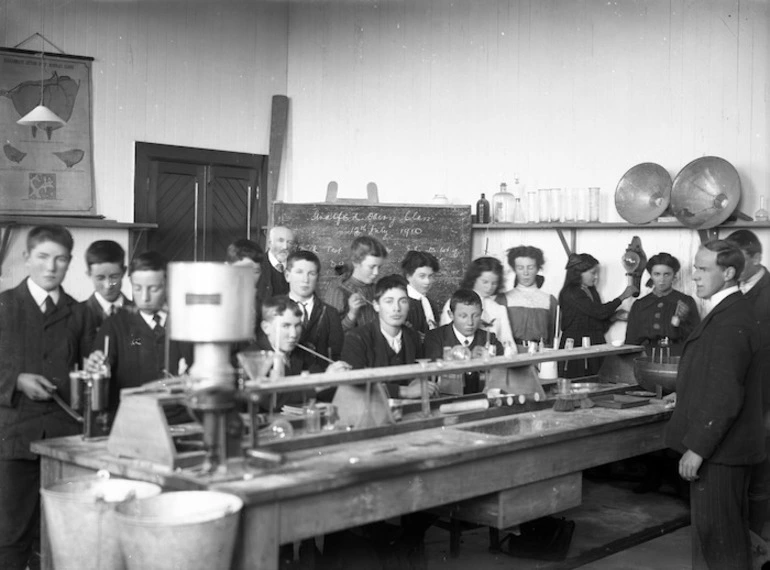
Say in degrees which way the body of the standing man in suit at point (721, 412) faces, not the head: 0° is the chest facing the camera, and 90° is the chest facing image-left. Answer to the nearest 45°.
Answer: approximately 90°

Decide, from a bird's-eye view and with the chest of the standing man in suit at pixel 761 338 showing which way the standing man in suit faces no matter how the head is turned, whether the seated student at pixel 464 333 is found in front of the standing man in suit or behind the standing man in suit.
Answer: in front

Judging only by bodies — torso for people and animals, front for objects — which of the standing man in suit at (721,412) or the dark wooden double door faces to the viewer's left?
the standing man in suit

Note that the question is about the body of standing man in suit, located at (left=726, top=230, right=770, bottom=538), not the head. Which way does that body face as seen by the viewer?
to the viewer's left

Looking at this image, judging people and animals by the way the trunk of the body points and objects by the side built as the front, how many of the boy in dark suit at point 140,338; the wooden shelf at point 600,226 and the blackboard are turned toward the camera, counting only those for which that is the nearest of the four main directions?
3

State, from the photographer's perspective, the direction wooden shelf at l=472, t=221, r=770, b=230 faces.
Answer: facing the viewer

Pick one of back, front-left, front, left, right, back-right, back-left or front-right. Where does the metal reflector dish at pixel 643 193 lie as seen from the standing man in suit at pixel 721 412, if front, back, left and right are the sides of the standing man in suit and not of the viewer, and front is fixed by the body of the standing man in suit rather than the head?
right

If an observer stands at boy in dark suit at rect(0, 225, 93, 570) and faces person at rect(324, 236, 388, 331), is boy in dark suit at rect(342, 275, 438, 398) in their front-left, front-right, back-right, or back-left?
front-right

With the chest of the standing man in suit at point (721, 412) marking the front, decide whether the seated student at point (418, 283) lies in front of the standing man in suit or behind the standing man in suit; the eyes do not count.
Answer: in front

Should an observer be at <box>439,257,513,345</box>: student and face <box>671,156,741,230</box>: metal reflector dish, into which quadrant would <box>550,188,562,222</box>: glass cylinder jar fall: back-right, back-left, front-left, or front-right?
front-left

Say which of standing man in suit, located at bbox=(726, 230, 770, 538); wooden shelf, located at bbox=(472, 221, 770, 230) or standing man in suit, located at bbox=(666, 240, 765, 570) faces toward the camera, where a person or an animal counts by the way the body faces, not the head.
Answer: the wooden shelf

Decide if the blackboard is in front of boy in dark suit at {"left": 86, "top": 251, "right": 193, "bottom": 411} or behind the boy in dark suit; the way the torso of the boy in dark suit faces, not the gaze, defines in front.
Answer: behind

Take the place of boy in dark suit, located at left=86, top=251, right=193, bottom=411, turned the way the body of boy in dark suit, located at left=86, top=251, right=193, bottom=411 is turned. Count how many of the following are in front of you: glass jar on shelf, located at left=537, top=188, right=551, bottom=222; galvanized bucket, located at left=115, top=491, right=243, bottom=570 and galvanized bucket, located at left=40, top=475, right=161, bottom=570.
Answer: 2

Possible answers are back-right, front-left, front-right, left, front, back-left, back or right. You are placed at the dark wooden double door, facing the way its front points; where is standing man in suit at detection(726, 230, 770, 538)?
front

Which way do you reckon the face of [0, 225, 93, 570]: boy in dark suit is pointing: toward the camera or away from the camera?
toward the camera

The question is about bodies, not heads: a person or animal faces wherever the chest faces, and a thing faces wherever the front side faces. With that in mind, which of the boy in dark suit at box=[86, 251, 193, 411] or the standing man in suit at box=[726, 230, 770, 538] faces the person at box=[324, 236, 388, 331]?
the standing man in suit

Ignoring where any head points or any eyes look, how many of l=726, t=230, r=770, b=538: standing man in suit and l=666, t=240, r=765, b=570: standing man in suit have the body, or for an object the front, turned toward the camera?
0

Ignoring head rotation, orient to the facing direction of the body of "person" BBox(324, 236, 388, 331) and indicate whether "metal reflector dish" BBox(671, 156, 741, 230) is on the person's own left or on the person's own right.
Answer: on the person's own left

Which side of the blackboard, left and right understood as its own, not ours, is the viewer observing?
front

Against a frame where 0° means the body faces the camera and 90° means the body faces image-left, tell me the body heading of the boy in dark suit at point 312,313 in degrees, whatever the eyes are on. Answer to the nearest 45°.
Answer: approximately 0°

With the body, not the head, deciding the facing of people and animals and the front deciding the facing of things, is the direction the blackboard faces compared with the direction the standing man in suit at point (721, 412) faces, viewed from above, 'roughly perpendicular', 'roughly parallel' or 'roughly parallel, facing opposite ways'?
roughly perpendicular

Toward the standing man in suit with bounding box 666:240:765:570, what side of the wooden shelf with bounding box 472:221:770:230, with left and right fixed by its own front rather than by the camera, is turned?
front
